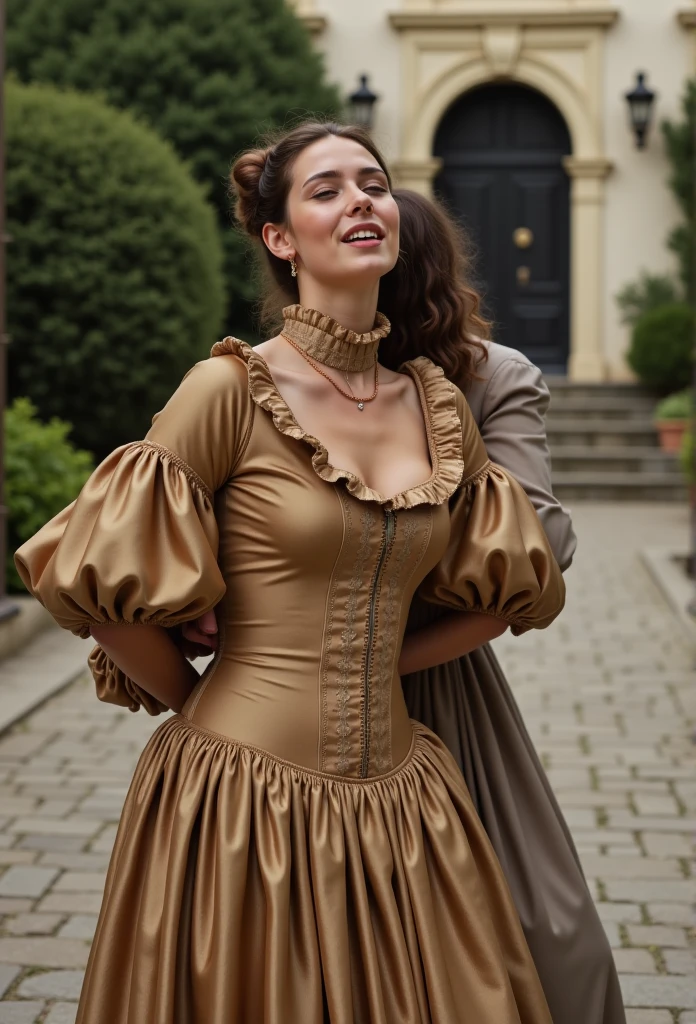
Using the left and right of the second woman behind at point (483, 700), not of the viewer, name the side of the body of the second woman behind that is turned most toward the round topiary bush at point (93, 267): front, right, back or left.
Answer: right

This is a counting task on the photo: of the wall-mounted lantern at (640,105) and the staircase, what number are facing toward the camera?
2

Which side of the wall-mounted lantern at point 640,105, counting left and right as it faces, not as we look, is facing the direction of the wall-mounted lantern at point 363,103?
right

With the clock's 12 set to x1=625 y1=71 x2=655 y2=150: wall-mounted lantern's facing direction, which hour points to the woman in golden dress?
The woman in golden dress is roughly at 12 o'clock from the wall-mounted lantern.

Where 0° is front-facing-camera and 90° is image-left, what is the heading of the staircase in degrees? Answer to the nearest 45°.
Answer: approximately 0°

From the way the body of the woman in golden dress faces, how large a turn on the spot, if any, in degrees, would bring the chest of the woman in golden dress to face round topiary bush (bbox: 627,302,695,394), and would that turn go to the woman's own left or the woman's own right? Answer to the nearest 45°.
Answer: approximately 135° to the woman's own left

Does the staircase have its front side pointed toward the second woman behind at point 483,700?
yes
